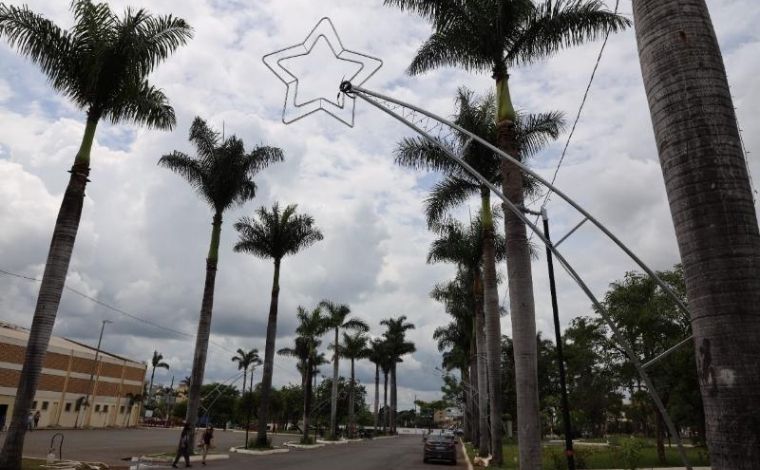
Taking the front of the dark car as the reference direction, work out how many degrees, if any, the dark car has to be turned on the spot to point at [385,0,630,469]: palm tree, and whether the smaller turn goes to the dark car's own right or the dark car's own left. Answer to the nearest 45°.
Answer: approximately 180°

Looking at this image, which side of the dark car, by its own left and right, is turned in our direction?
back

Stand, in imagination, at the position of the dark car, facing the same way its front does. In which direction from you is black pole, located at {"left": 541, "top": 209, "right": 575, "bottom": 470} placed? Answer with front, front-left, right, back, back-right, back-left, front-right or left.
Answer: back

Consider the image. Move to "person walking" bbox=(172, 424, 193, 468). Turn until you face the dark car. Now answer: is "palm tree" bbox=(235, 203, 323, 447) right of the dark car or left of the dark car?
left

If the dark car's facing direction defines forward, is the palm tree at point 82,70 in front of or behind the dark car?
behind

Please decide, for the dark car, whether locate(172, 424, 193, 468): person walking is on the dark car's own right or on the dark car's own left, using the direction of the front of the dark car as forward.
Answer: on the dark car's own left

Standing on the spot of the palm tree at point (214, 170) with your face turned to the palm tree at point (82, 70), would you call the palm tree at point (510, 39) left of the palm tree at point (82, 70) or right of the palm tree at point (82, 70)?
left
